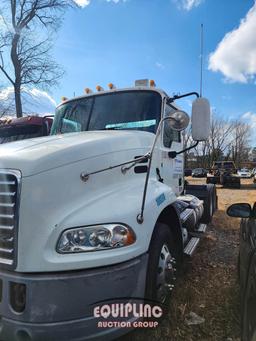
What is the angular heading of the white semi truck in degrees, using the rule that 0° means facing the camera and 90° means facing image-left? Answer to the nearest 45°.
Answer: approximately 45°

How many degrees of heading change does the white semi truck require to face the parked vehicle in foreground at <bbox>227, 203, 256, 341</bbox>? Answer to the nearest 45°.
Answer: approximately 135° to its left

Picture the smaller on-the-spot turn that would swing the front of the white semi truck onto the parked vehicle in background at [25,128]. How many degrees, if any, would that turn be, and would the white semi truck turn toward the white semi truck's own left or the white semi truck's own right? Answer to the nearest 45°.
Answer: approximately 135° to the white semi truck's own right
